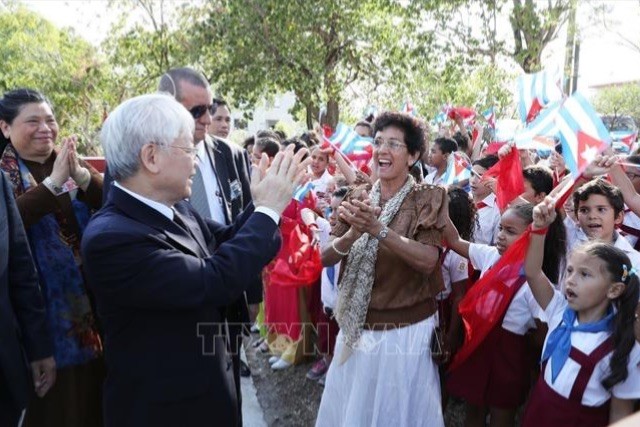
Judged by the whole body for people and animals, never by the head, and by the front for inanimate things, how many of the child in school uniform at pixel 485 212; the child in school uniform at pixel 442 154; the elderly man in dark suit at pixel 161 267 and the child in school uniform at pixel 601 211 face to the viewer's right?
1

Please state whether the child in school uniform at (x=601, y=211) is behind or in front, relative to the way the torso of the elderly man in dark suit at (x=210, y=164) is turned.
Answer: in front

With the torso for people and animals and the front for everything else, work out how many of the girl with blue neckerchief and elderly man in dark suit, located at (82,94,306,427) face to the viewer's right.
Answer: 1

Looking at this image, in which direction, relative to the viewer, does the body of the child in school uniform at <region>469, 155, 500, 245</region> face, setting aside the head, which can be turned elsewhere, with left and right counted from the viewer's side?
facing the viewer and to the left of the viewer

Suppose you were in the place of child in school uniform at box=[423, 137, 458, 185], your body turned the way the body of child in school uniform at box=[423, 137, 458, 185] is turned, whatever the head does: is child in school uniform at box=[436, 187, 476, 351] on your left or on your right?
on your left

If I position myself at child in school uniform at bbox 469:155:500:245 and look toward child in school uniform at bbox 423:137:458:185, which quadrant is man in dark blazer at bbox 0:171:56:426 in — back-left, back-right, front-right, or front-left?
back-left

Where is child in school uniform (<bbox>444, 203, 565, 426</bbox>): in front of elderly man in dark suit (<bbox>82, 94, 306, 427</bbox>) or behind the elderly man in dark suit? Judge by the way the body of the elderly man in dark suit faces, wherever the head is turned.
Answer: in front

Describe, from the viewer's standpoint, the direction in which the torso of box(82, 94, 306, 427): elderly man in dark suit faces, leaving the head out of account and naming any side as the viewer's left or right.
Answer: facing to the right of the viewer

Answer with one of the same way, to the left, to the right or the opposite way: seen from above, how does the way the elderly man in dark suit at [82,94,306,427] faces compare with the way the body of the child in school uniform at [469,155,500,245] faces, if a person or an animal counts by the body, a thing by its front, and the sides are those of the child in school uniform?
the opposite way

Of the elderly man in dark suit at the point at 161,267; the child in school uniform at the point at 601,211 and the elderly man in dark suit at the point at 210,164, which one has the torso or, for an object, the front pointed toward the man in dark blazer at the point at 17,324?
the child in school uniform

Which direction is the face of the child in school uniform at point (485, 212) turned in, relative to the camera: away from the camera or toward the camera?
toward the camera
